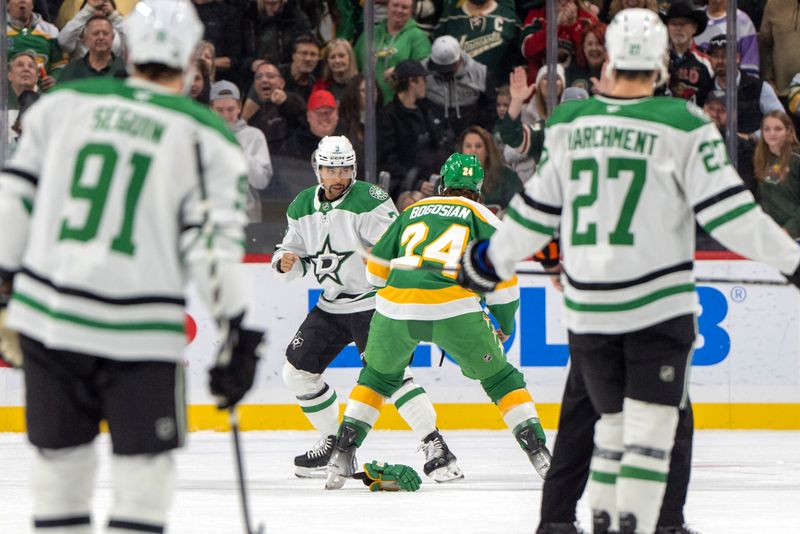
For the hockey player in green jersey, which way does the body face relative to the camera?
away from the camera

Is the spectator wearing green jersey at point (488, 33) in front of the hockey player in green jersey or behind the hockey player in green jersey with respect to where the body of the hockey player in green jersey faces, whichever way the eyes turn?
in front

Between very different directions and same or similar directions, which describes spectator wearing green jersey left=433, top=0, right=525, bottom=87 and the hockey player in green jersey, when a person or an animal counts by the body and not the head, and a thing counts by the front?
very different directions

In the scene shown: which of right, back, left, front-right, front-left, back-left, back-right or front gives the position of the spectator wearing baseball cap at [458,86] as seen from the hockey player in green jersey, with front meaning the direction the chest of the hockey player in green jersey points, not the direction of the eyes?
front

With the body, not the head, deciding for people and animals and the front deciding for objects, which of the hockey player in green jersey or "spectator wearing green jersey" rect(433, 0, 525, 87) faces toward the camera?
the spectator wearing green jersey

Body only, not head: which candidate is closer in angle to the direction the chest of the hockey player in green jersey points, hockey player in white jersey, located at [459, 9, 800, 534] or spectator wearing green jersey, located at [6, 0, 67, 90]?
the spectator wearing green jersey

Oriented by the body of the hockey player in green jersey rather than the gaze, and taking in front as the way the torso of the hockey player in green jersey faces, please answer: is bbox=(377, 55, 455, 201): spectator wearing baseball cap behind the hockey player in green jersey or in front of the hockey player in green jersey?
in front

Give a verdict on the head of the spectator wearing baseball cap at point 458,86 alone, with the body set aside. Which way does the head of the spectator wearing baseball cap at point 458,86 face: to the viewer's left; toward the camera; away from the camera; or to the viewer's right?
toward the camera

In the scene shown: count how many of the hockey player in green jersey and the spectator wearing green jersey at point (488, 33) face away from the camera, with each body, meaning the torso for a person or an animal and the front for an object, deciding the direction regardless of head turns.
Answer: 1

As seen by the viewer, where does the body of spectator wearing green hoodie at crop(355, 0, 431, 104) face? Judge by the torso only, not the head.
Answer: toward the camera

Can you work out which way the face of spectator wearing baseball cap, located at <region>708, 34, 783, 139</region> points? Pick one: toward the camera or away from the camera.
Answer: toward the camera

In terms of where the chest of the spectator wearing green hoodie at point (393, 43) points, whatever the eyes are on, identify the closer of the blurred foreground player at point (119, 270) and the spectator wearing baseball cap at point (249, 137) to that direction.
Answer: the blurred foreground player

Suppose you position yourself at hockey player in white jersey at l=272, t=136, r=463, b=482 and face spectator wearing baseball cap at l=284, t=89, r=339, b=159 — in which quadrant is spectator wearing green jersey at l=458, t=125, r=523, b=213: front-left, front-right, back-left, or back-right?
front-right

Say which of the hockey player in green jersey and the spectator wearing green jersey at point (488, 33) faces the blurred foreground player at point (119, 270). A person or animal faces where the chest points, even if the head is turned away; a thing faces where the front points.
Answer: the spectator wearing green jersey

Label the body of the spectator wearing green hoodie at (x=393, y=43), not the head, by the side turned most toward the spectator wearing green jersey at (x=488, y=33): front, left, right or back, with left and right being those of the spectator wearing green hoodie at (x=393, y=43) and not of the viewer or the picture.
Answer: left

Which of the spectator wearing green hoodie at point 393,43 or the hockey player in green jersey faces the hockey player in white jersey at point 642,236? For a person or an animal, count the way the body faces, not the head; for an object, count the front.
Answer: the spectator wearing green hoodie

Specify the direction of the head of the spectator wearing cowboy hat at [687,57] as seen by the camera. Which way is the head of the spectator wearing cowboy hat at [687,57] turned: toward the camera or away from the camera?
toward the camera
